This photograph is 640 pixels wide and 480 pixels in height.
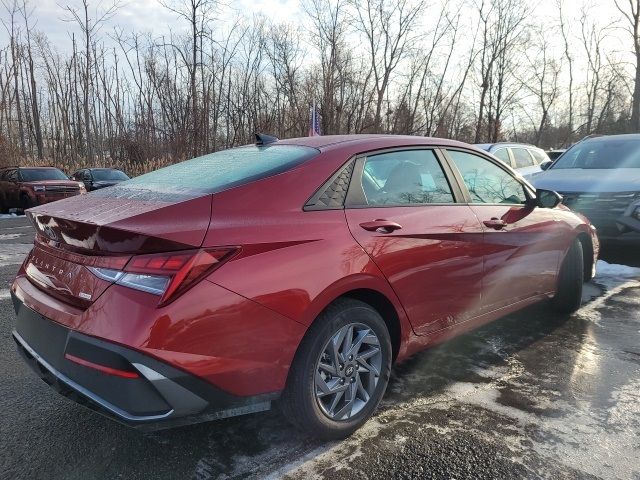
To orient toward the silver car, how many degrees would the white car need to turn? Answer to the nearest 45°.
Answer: approximately 45° to its left

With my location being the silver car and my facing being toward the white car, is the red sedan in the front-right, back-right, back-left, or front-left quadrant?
back-left

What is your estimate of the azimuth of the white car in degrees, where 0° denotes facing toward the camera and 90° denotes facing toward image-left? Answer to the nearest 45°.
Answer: approximately 45°

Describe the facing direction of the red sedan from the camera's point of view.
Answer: facing away from the viewer and to the right of the viewer

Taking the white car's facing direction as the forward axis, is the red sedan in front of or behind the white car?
in front

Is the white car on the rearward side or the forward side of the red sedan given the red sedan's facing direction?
on the forward side

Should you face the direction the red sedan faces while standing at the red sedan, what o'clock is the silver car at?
The silver car is roughly at 12 o'clock from the red sedan.

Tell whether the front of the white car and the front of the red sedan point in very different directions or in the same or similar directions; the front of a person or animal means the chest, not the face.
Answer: very different directions
